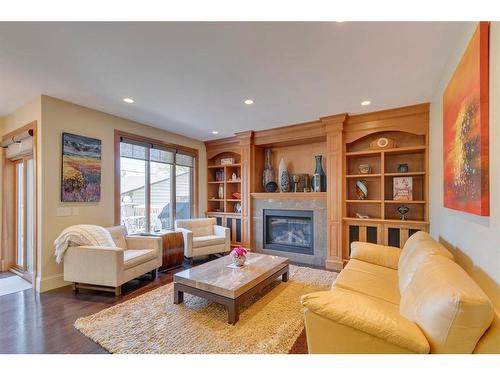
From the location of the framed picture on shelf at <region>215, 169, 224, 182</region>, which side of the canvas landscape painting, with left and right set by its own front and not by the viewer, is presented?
left

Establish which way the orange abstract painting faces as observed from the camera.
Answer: facing to the left of the viewer

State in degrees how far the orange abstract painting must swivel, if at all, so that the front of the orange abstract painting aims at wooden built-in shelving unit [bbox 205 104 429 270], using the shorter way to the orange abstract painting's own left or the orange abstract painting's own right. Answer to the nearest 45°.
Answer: approximately 45° to the orange abstract painting's own right

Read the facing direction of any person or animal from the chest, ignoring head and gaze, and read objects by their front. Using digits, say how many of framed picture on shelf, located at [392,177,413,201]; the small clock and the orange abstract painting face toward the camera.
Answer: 2

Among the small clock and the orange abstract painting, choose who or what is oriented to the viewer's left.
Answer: the orange abstract painting

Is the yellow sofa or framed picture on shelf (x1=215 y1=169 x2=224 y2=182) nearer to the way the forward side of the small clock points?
the yellow sofa
